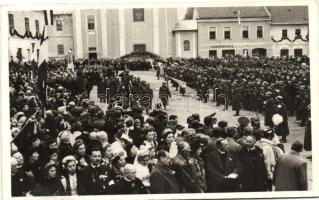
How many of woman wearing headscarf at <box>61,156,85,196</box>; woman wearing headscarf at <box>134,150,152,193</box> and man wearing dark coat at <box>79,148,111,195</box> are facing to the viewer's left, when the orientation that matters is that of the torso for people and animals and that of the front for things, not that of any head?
0

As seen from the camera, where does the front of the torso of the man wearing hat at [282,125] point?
to the viewer's left

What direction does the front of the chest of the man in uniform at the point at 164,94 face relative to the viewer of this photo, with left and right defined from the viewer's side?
facing the viewer

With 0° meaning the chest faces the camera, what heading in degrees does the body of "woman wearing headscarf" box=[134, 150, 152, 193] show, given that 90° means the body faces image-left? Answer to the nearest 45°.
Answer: approximately 315°

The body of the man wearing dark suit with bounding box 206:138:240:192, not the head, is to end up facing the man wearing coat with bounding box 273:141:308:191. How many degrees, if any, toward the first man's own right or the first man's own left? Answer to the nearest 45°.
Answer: approximately 45° to the first man's own left

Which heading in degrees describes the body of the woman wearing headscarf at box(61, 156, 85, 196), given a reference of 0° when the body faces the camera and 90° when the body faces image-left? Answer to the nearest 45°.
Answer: approximately 315°

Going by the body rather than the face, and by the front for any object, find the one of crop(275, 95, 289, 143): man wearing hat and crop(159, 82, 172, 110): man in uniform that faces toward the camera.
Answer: the man in uniform

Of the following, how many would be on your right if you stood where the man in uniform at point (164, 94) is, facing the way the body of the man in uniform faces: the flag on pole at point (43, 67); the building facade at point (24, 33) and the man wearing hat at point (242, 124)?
2

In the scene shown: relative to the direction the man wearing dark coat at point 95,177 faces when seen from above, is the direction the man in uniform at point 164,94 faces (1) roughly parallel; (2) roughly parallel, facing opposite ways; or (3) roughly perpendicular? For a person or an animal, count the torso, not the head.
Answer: roughly parallel
